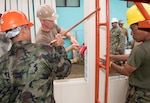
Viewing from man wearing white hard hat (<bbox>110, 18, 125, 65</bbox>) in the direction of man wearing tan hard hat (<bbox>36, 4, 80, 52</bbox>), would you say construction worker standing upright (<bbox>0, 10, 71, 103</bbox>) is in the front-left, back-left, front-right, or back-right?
front-left

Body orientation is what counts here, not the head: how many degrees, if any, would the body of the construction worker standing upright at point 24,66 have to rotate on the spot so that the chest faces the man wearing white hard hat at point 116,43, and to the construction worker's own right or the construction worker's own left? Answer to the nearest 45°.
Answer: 0° — they already face them

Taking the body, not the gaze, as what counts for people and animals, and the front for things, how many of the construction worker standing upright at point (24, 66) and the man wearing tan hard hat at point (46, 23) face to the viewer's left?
0

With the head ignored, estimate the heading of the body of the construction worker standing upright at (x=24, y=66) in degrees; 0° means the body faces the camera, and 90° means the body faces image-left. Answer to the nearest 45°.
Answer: approximately 225°

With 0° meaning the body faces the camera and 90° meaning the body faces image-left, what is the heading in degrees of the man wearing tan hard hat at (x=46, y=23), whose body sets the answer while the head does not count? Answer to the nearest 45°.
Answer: approximately 315°

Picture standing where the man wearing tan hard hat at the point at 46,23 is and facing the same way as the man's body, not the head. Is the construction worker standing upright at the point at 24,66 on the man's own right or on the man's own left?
on the man's own right

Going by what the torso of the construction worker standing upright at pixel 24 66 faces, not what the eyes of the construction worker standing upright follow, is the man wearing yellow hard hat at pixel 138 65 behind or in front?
in front
